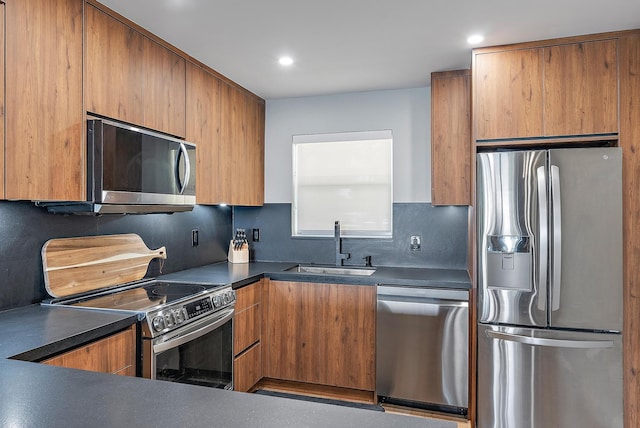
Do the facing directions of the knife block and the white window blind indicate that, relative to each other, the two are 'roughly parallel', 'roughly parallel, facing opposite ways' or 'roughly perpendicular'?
roughly parallel

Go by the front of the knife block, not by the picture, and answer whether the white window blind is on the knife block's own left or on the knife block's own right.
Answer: on the knife block's own left

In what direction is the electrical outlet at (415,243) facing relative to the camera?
toward the camera

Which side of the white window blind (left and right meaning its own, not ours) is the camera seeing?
front

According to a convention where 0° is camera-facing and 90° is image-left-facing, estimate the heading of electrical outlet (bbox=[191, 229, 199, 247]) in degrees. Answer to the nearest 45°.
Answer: approximately 315°

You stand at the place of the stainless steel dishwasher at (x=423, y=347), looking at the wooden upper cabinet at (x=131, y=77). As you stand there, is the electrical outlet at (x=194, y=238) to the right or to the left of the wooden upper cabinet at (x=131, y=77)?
right

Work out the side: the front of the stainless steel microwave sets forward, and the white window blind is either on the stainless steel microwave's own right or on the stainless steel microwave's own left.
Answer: on the stainless steel microwave's own left

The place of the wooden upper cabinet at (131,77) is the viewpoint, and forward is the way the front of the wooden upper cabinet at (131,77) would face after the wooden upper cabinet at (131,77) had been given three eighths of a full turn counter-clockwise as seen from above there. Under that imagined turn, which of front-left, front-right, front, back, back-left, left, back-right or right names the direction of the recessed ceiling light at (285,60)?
right

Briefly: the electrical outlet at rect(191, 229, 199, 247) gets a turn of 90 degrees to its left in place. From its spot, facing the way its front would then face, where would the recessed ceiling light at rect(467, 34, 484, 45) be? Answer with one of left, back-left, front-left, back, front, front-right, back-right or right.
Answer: right

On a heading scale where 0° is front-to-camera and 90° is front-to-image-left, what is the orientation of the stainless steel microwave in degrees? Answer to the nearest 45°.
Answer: approximately 315°

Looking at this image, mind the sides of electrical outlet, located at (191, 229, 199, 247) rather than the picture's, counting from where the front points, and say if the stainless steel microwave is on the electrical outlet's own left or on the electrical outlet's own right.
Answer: on the electrical outlet's own right

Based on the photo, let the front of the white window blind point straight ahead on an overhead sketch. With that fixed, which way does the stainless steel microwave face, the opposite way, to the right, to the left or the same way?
to the left

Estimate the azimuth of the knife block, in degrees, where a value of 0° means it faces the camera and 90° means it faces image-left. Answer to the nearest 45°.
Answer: approximately 0°

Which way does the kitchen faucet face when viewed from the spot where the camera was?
facing the viewer

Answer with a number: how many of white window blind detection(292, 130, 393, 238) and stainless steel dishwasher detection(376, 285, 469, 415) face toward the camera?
2
